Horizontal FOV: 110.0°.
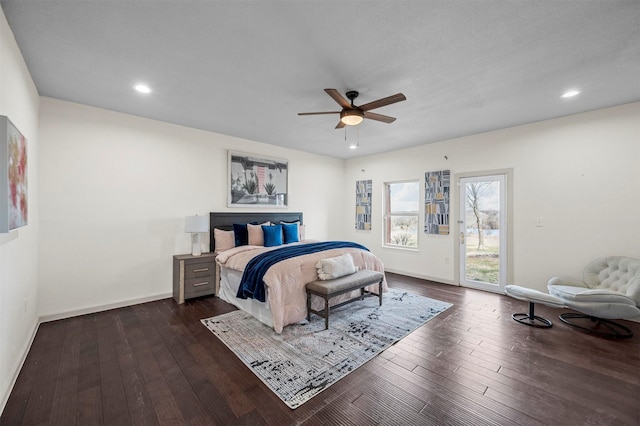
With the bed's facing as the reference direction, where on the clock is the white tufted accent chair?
The white tufted accent chair is roughly at 11 o'clock from the bed.

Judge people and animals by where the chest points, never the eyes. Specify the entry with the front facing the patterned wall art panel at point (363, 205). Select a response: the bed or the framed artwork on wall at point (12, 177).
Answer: the framed artwork on wall

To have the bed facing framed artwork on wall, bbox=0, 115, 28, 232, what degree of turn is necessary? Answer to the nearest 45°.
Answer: approximately 90° to its right

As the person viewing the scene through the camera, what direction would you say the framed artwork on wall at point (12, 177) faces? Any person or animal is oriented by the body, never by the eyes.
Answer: facing to the right of the viewer

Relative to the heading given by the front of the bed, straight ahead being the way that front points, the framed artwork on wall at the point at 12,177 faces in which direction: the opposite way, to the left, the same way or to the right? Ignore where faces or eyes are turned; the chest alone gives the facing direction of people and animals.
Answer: to the left

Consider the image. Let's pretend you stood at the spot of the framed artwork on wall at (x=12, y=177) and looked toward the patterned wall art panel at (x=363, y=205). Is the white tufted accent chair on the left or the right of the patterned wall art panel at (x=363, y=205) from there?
right

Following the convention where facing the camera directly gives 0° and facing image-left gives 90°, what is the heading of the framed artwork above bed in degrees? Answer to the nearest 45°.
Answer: approximately 315°
